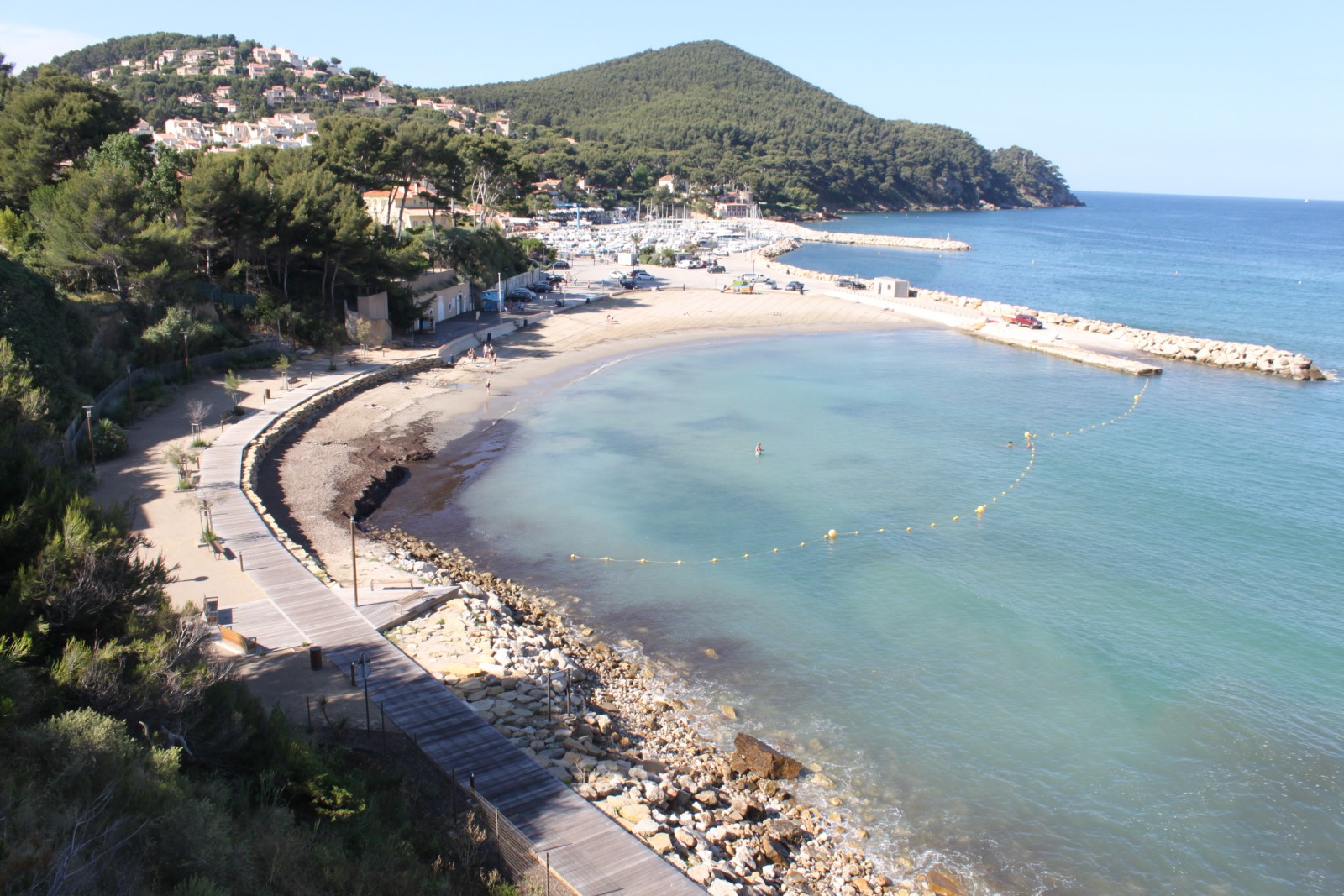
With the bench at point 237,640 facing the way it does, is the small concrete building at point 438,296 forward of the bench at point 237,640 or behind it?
forward

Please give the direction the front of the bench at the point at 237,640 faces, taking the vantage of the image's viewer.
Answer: facing away from the viewer and to the right of the viewer

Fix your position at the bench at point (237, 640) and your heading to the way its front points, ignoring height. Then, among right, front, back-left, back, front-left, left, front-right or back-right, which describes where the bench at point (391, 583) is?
front

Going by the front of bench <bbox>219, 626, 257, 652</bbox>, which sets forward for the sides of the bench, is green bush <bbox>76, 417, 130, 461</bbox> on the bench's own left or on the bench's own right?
on the bench's own left

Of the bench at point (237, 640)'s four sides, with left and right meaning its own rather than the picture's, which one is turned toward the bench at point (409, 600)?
front

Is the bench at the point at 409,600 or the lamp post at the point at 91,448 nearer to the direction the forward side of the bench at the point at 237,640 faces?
the bench

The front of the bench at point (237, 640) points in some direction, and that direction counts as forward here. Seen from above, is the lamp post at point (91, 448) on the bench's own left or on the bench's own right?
on the bench's own left

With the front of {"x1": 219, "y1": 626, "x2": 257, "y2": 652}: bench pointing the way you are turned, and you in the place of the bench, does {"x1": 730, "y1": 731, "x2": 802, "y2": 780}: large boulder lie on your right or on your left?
on your right

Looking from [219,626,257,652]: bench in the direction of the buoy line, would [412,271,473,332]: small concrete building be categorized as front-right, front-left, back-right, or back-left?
front-left

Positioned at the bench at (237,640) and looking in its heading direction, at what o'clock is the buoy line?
The buoy line is roughly at 1 o'clock from the bench.
